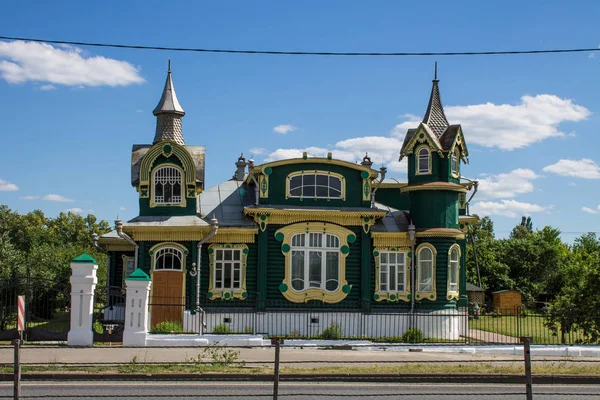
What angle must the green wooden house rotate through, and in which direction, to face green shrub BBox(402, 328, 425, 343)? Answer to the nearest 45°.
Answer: approximately 45° to its left

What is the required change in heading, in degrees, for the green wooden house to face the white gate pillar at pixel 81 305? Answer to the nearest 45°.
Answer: approximately 45° to its right

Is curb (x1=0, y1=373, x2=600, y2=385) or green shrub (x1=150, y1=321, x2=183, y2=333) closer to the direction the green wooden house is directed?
the curb

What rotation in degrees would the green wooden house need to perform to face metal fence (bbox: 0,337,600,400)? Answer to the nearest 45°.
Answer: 0° — it already faces it

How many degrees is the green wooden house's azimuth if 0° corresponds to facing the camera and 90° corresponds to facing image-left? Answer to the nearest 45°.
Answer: approximately 0°

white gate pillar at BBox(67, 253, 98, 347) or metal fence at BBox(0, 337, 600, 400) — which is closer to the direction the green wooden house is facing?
the metal fence

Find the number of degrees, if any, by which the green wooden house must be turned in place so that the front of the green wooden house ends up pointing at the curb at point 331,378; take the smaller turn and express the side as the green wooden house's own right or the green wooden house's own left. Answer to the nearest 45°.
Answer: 0° — it already faces it

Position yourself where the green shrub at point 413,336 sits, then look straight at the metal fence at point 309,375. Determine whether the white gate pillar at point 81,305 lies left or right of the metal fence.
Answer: right

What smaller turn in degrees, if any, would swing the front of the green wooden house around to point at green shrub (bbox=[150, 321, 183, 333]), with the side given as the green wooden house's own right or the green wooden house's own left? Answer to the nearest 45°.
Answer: approximately 45° to the green wooden house's own right

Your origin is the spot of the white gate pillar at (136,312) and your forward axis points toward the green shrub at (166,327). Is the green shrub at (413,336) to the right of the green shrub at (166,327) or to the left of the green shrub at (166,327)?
right
